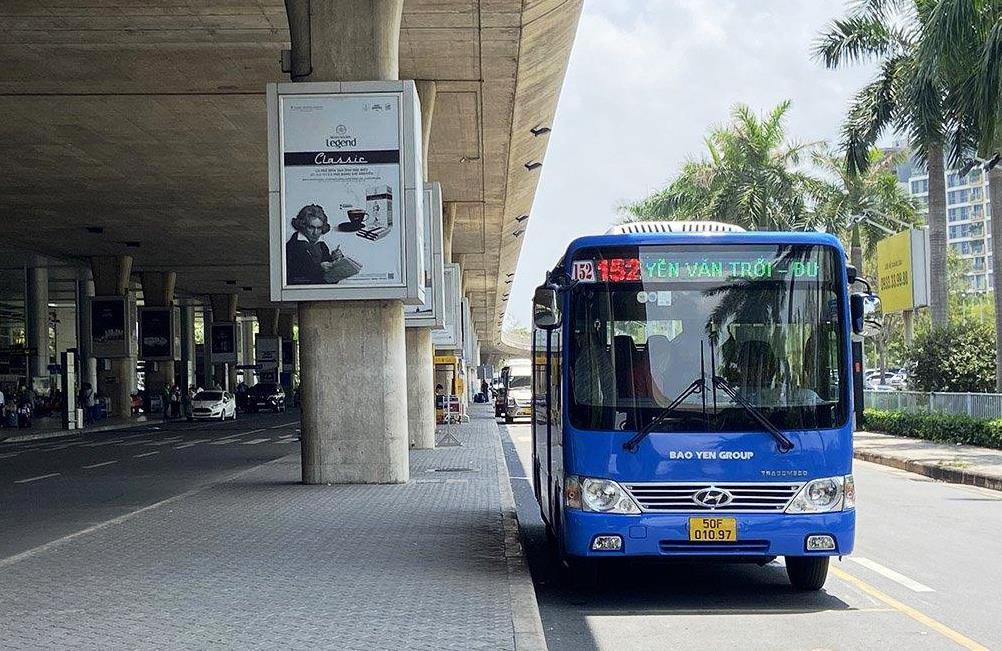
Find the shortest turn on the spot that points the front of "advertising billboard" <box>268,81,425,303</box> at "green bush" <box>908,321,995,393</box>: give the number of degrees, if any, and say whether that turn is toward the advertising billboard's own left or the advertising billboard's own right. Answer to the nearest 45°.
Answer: approximately 135° to the advertising billboard's own left

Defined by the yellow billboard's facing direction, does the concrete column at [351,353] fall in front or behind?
in front

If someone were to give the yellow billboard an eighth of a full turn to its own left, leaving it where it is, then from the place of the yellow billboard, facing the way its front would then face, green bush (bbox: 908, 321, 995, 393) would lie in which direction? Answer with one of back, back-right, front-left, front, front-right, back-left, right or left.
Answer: front

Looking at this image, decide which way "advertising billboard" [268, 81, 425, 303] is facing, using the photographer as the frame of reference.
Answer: facing the viewer

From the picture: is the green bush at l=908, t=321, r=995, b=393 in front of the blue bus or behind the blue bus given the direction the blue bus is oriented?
behind

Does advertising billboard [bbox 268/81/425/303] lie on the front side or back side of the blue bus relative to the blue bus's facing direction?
on the back side

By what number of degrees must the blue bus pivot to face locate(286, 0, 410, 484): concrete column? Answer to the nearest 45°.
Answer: approximately 135° to its right

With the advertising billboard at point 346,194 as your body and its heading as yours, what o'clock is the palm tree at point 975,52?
The palm tree is roughly at 8 o'clock from the advertising billboard.

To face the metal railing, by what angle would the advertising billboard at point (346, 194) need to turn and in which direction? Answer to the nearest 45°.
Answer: approximately 135° to its left

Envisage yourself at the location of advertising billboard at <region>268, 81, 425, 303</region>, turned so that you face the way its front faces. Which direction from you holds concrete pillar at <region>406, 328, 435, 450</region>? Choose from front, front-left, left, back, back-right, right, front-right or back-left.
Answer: back

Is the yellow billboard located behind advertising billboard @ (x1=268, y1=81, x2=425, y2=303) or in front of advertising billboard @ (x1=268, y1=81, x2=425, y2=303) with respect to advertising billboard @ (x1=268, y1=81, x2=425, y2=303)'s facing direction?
behind

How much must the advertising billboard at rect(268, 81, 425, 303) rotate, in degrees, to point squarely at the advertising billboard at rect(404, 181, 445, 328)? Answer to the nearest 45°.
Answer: approximately 180°

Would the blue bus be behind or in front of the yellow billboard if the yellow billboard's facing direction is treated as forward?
in front
